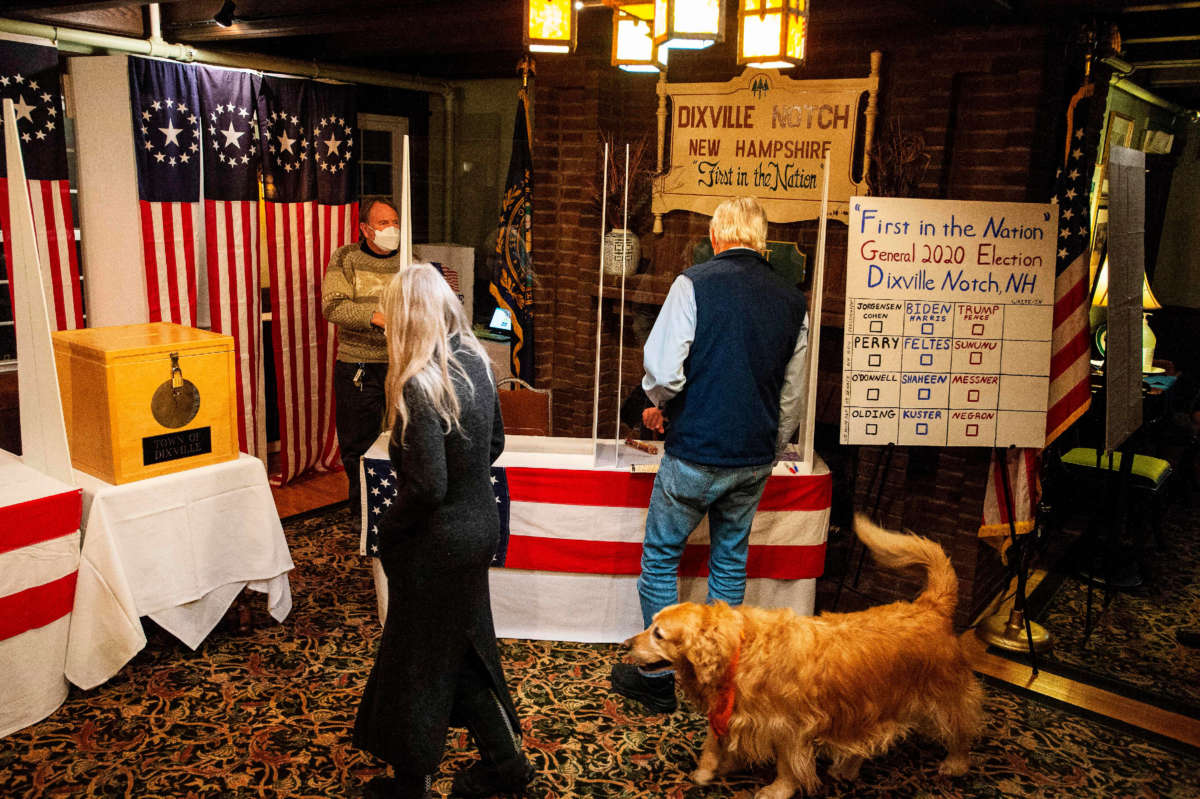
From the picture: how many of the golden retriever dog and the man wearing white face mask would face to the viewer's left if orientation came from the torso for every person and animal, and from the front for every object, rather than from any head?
1

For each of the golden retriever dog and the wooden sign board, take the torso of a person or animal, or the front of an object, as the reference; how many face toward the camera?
1

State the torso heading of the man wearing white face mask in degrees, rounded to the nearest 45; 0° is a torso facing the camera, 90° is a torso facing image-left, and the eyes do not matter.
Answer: approximately 315°

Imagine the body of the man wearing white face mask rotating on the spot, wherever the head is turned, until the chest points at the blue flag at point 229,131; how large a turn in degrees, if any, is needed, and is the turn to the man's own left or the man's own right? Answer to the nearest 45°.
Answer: approximately 180°

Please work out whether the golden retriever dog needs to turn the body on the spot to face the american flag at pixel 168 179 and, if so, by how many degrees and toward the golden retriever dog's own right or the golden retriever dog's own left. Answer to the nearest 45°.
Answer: approximately 45° to the golden retriever dog's own right

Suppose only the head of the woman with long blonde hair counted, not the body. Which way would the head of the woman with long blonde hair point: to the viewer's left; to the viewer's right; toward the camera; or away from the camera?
away from the camera

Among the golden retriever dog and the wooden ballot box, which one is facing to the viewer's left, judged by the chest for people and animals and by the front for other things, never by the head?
the golden retriever dog

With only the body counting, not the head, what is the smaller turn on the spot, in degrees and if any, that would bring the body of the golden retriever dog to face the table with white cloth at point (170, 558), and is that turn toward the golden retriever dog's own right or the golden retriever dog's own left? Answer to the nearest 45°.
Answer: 0° — it already faces it

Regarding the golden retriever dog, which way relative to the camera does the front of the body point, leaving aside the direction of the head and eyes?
to the viewer's left

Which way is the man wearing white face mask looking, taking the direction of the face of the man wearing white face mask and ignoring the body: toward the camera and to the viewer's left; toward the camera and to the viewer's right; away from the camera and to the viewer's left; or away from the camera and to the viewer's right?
toward the camera and to the viewer's right

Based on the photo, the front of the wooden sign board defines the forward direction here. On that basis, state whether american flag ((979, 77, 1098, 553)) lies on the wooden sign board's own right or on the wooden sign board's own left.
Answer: on the wooden sign board's own left
